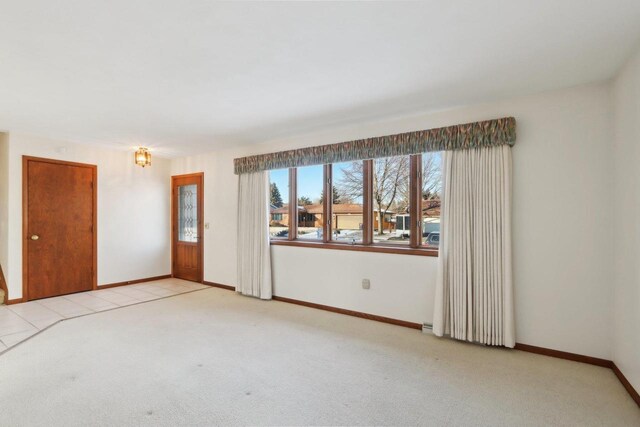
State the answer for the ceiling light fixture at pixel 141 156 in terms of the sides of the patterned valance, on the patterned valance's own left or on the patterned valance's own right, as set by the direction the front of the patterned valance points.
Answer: on the patterned valance's own right

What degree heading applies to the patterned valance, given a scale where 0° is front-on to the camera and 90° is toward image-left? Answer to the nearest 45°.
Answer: approximately 45°
